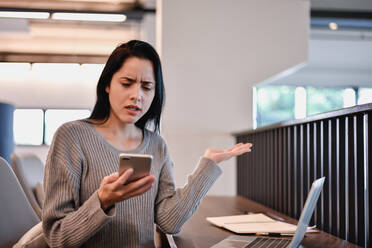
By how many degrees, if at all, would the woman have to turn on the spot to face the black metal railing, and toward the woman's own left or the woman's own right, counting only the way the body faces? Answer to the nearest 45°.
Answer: approximately 90° to the woman's own left

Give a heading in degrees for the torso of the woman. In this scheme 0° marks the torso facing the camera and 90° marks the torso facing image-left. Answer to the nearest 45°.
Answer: approximately 315°

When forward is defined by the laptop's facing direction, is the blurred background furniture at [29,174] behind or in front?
in front

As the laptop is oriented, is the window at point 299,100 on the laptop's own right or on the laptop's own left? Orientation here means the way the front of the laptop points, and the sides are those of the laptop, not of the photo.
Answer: on the laptop's own right

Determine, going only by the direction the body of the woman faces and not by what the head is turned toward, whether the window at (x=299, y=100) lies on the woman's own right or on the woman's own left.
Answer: on the woman's own left

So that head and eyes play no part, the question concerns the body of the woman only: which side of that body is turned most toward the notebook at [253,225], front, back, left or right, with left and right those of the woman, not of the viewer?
left

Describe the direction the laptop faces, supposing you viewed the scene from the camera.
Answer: facing to the left of the viewer

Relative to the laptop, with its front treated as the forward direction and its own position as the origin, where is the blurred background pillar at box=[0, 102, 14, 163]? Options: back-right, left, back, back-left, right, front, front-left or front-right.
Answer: front-right

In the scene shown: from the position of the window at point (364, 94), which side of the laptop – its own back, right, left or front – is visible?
right

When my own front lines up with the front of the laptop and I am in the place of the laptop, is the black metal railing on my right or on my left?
on my right

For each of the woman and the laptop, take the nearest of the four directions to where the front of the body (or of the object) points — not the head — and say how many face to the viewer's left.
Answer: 1

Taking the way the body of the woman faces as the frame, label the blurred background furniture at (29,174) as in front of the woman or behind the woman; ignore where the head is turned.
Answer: behind

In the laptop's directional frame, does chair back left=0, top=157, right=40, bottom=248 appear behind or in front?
in front
